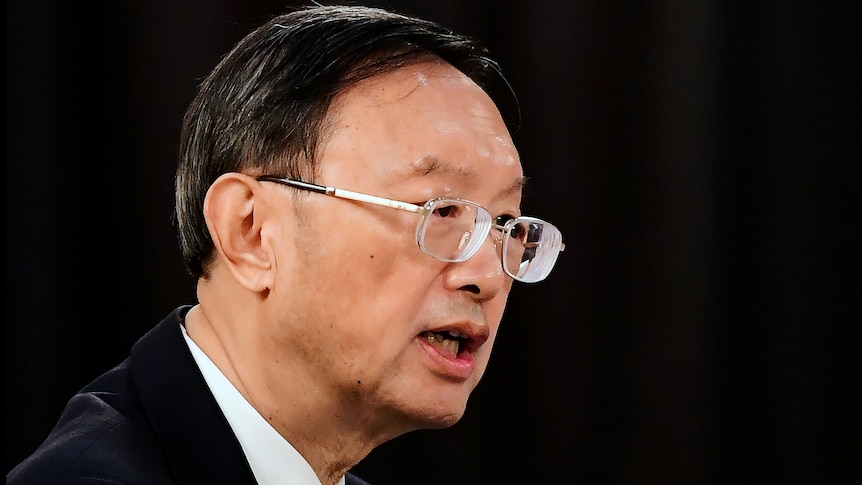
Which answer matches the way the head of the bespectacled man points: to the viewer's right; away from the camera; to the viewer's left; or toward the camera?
to the viewer's right

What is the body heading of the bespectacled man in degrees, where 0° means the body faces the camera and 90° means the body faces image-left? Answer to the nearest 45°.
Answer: approximately 315°
